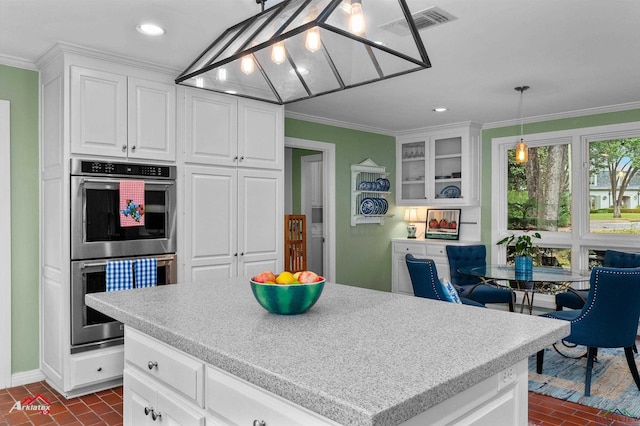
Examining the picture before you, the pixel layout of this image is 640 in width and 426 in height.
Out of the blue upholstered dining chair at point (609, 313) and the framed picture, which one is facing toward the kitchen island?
the framed picture

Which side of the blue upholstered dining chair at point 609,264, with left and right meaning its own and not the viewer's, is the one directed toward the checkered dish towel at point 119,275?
front

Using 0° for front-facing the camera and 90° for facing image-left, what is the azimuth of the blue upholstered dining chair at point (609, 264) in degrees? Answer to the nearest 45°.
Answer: approximately 45°

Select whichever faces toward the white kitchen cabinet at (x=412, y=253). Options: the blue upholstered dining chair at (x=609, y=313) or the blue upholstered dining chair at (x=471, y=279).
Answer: the blue upholstered dining chair at (x=609, y=313)

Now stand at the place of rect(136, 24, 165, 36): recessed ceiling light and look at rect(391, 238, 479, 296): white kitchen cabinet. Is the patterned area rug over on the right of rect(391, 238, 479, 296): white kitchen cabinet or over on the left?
right

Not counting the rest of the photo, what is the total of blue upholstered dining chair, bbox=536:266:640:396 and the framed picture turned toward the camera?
1

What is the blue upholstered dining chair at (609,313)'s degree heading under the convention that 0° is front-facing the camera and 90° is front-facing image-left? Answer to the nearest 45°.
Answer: approximately 135°

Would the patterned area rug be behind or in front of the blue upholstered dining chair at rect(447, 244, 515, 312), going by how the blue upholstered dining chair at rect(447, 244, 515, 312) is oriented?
in front

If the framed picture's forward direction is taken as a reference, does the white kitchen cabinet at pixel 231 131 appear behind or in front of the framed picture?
in front

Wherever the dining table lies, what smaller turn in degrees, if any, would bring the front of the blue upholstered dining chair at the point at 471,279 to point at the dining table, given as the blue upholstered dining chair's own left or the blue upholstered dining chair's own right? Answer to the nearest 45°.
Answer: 0° — it already faces it

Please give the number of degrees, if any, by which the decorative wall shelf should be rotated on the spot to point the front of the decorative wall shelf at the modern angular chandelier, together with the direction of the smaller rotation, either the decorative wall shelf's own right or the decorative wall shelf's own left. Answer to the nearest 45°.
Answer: approximately 45° to the decorative wall shelf's own right

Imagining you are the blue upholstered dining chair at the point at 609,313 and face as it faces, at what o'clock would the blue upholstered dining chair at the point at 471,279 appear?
the blue upholstered dining chair at the point at 471,279 is roughly at 12 o'clock from the blue upholstered dining chair at the point at 609,313.
